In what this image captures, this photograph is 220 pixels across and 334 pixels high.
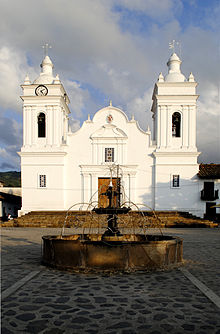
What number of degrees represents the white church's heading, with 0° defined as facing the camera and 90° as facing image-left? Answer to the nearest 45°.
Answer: approximately 0°
